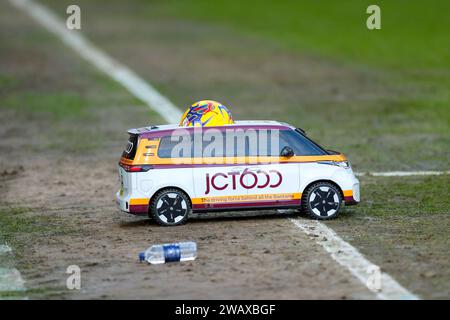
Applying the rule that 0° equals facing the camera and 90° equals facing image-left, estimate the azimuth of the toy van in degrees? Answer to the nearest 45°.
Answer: approximately 270°

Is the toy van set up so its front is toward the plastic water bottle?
no
